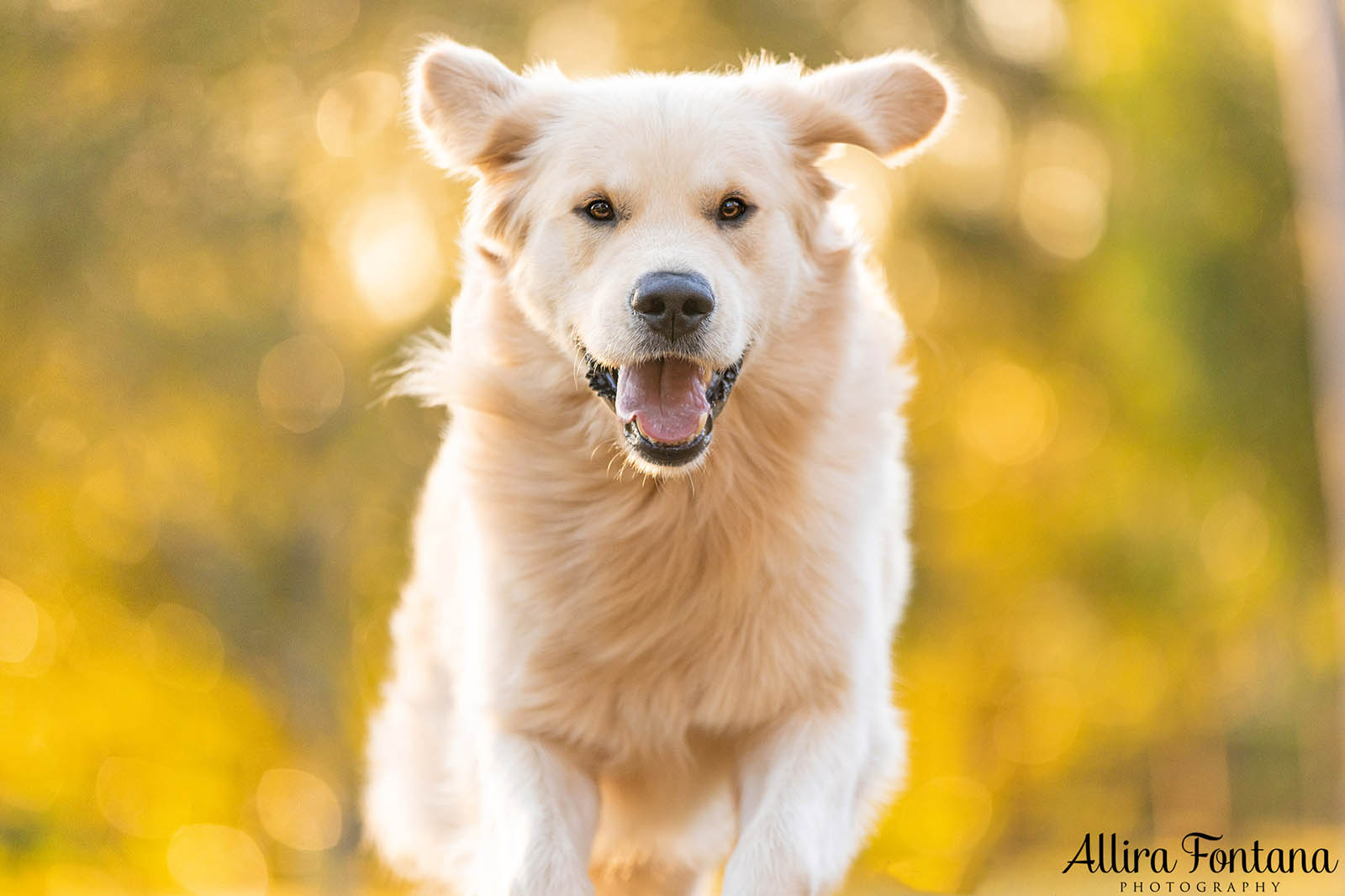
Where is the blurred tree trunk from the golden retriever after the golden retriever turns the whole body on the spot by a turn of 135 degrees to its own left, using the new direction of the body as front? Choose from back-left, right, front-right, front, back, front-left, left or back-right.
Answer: front

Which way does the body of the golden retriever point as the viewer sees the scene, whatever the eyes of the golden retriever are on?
toward the camera
